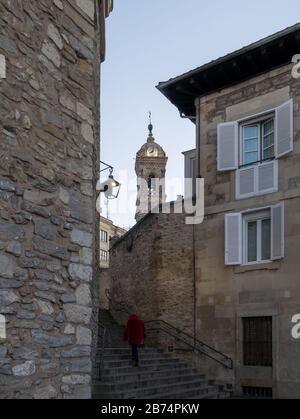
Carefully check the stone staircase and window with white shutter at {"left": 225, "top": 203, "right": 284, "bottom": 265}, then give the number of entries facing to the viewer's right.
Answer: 0

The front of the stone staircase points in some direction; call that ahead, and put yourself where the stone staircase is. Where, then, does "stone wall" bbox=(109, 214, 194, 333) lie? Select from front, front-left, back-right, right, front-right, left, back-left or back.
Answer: back

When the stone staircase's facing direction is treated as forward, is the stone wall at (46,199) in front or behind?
in front

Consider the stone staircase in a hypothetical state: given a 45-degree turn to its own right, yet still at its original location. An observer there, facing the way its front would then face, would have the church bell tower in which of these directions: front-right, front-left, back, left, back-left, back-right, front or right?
back-right

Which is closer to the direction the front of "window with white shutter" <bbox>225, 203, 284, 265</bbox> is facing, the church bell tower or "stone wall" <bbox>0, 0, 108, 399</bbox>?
the stone wall

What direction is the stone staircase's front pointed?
toward the camera

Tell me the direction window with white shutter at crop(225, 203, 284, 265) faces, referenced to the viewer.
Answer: facing the viewer and to the left of the viewer
